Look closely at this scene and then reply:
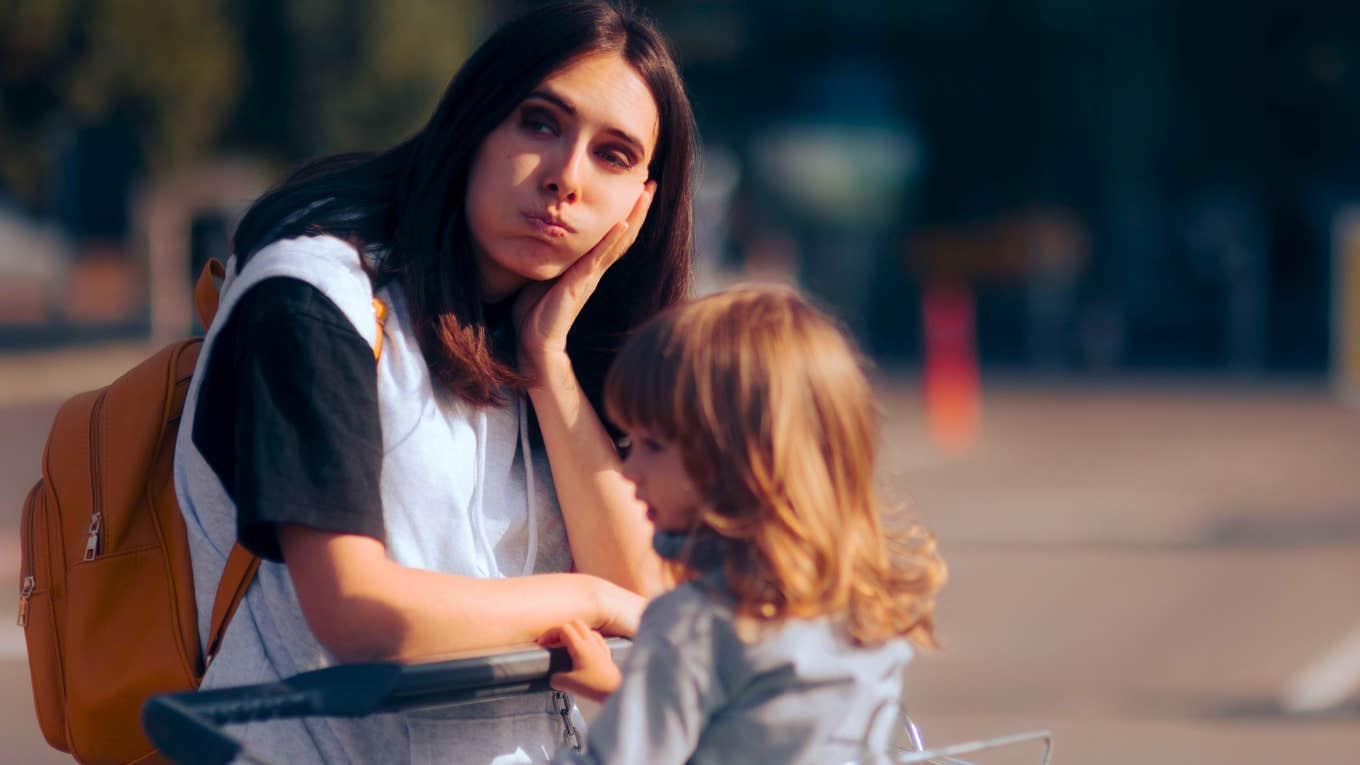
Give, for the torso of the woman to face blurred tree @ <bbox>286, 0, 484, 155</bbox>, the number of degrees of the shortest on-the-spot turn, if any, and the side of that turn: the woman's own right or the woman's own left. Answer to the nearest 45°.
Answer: approximately 135° to the woman's own left

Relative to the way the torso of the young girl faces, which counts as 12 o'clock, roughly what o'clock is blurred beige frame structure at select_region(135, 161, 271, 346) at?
The blurred beige frame structure is roughly at 1 o'clock from the young girl.

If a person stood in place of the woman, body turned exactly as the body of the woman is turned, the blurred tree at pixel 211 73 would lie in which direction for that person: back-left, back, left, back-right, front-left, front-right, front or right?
back-left

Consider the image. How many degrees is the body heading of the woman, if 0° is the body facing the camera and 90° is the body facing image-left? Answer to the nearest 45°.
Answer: approximately 315°

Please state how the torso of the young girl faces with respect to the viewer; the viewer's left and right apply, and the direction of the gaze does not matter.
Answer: facing away from the viewer and to the left of the viewer

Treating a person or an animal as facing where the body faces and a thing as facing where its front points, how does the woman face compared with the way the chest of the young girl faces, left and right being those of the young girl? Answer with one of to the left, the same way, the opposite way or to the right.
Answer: the opposite way
